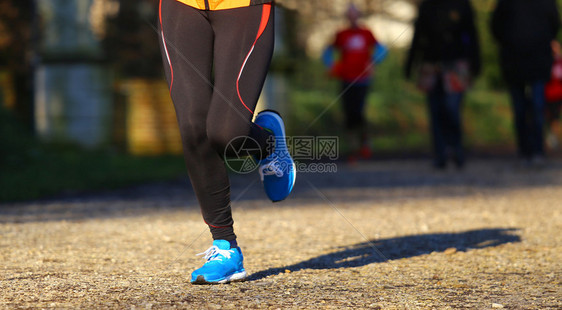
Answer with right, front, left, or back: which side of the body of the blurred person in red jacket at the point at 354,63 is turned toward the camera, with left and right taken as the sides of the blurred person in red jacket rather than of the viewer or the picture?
front

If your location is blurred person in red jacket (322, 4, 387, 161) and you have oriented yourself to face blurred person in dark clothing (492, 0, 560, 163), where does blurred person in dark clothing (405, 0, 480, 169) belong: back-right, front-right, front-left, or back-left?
front-right

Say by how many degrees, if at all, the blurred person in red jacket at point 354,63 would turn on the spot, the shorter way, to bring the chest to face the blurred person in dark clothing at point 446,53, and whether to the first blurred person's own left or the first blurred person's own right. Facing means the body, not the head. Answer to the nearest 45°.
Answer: approximately 45° to the first blurred person's own left

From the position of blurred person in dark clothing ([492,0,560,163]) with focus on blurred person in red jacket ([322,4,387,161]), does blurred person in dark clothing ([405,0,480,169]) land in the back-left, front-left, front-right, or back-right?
front-left

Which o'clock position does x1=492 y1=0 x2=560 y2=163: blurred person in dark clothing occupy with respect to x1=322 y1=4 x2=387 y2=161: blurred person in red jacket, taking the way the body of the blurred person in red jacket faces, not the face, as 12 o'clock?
The blurred person in dark clothing is roughly at 10 o'clock from the blurred person in red jacket.
